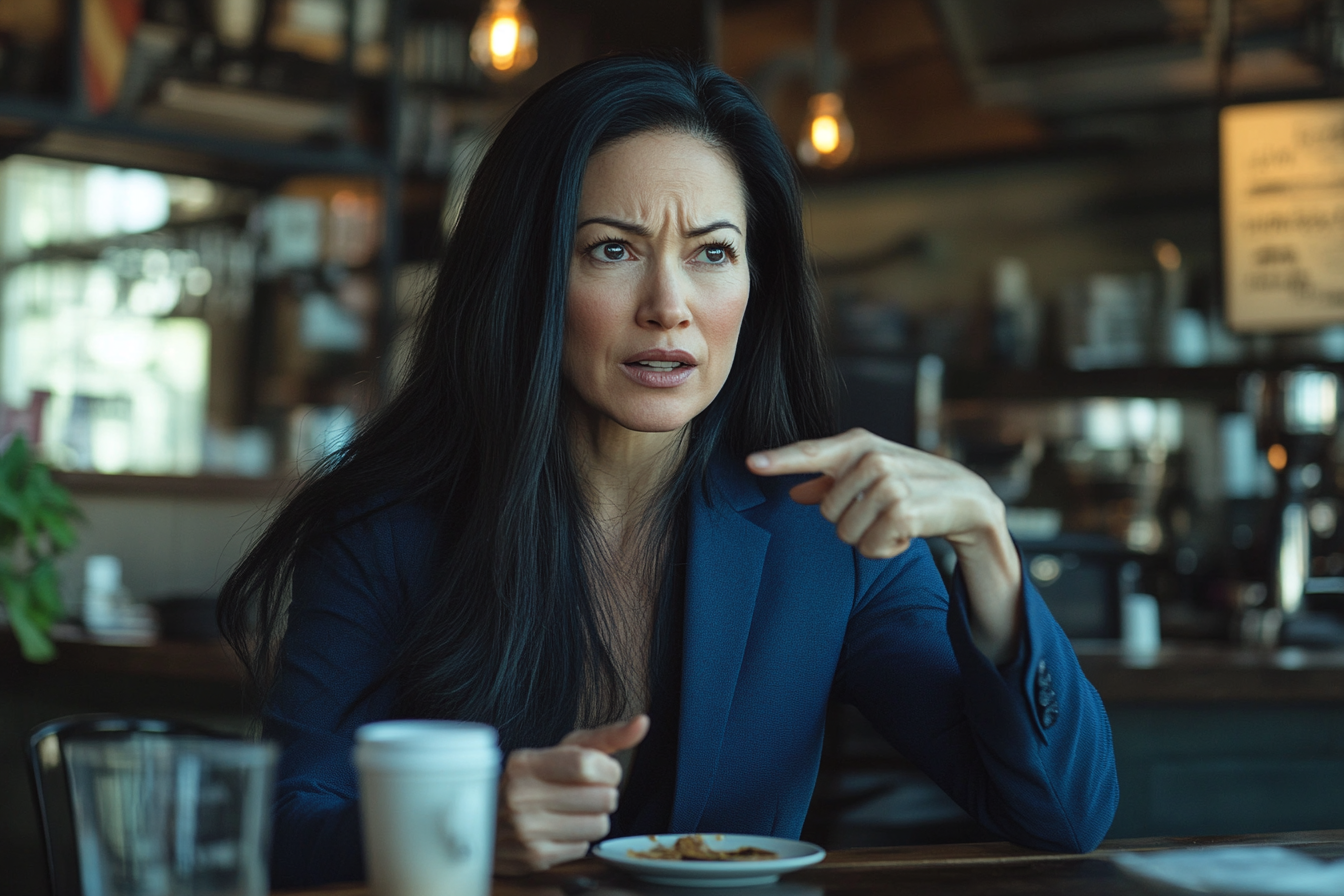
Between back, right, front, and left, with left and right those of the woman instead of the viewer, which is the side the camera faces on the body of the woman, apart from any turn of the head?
front

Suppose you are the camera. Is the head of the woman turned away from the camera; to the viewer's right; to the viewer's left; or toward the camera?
toward the camera

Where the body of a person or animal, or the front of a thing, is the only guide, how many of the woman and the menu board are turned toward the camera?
2

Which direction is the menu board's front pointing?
toward the camera

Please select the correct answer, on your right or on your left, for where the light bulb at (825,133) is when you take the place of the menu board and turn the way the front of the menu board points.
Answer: on your right

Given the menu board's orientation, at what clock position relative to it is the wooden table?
The wooden table is roughly at 12 o'clock from the menu board.

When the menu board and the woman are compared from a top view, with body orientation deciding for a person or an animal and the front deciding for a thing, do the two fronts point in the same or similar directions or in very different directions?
same or similar directions

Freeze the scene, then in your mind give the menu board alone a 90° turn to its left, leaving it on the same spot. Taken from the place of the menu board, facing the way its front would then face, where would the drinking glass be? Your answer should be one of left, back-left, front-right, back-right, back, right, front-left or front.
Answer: right

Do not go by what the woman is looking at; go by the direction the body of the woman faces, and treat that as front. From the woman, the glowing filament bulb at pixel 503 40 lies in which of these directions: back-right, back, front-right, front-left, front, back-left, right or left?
back
